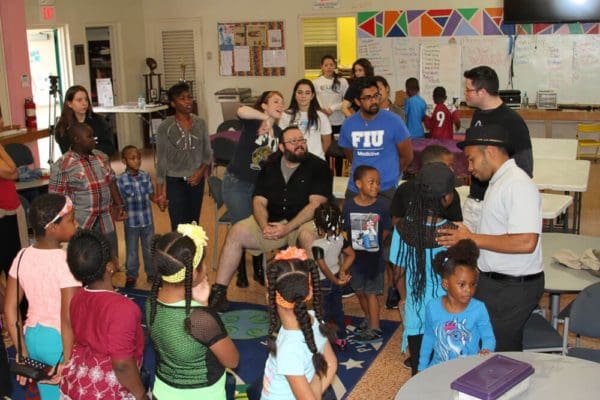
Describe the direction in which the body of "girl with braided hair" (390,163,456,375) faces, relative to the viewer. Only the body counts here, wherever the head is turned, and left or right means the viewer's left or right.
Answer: facing away from the viewer and to the right of the viewer

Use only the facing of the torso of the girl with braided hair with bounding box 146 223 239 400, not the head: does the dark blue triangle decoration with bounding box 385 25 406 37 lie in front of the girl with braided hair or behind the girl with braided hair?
in front

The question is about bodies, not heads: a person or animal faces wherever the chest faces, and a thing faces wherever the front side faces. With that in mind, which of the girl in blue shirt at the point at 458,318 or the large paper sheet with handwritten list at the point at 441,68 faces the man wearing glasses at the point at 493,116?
the large paper sheet with handwritten list

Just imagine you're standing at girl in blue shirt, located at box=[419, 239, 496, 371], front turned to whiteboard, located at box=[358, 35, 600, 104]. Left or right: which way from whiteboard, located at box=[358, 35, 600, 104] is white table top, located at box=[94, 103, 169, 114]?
left

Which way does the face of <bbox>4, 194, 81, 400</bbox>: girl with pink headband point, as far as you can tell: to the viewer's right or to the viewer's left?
to the viewer's right

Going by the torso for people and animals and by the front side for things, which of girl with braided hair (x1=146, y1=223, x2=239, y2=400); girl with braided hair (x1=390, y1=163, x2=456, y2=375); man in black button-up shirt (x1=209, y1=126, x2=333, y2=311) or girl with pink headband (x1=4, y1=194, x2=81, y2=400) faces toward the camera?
the man in black button-up shirt

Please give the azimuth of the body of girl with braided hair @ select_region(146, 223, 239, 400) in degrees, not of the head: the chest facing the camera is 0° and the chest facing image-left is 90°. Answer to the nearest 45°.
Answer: approximately 225°

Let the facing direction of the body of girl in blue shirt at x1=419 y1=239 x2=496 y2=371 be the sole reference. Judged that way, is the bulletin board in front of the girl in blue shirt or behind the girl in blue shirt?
behind

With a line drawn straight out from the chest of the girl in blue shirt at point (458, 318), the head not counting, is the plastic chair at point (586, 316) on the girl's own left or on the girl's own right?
on the girl's own left

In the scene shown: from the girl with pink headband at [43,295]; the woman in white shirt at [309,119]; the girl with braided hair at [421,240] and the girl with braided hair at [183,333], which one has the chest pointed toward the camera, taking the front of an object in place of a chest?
the woman in white shirt

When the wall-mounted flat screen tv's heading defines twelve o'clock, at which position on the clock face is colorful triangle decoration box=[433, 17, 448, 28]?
The colorful triangle decoration is roughly at 3 o'clock from the wall-mounted flat screen tv.

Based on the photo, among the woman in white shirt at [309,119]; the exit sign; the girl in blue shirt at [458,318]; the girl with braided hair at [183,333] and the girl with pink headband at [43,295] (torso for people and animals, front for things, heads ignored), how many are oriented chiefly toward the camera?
3
